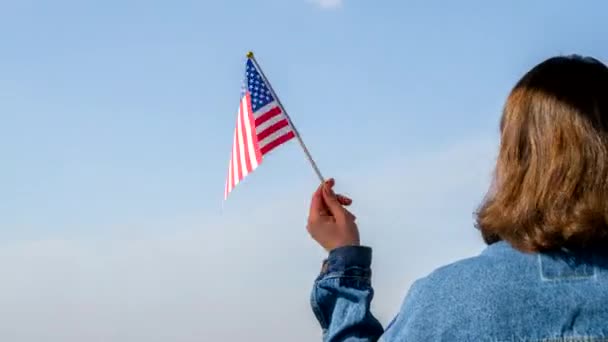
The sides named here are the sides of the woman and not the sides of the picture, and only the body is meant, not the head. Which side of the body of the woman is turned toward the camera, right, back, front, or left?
back

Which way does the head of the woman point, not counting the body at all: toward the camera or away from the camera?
away from the camera
